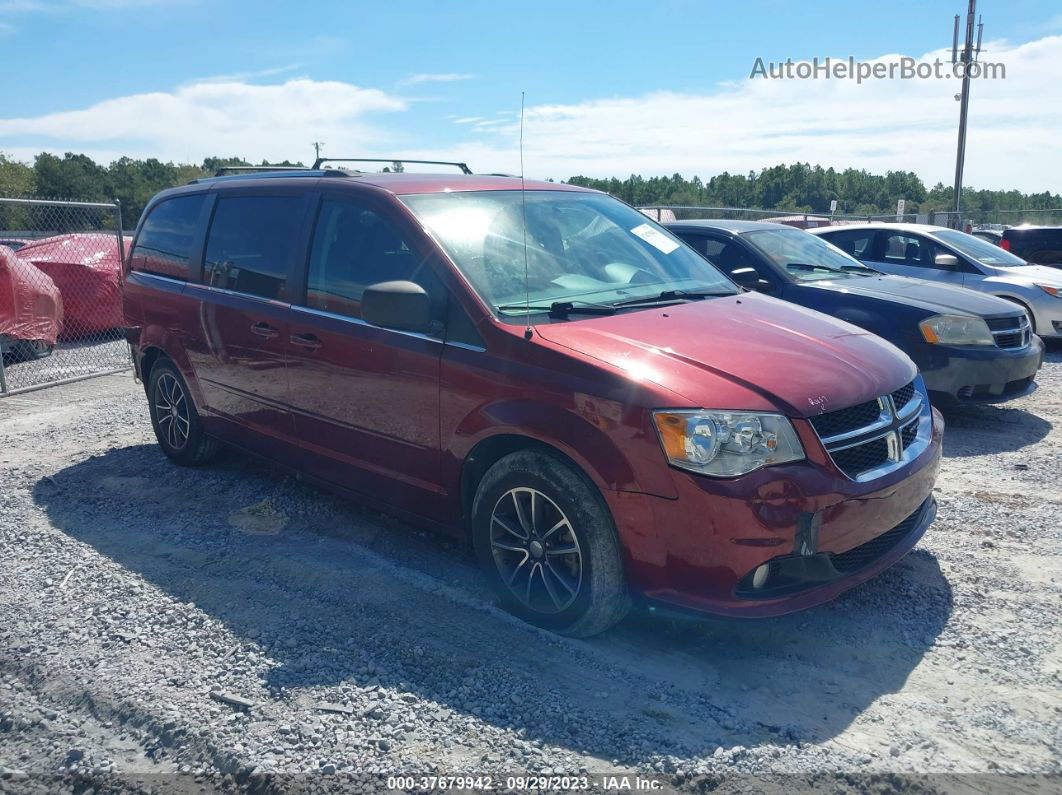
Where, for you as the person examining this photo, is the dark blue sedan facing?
facing the viewer and to the right of the viewer

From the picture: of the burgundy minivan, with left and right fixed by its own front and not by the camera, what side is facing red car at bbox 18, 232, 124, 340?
back

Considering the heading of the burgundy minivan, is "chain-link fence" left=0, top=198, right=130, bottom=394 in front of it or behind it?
behind

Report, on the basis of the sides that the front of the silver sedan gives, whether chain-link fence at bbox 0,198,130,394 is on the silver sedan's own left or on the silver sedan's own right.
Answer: on the silver sedan's own right

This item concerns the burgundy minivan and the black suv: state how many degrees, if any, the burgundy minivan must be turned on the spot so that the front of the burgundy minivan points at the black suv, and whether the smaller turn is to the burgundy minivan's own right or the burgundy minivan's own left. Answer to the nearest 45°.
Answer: approximately 90° to the burgundy minivan's own left

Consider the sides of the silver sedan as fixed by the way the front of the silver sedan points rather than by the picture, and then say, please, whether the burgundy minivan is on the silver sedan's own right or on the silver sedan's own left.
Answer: on the silver sedan's own right

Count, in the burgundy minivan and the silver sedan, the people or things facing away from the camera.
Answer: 0

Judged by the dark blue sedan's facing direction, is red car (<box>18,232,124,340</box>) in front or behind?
behind
